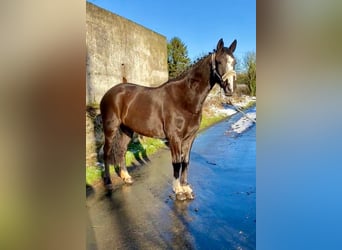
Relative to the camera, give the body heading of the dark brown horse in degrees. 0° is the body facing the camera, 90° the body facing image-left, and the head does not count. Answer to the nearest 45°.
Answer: approximately 315°
